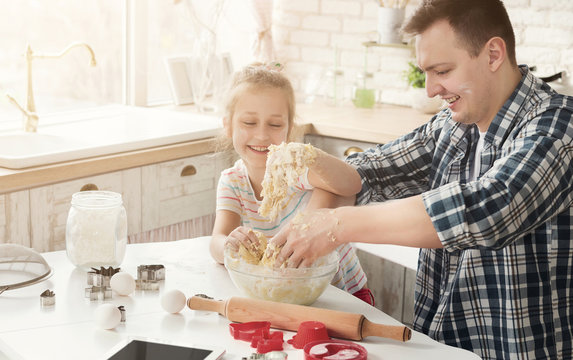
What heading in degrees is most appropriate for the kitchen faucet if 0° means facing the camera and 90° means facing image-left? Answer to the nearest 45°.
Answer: approximately 270°

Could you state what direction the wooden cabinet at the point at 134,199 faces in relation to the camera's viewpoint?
facing the viewer and to the right of the viewer

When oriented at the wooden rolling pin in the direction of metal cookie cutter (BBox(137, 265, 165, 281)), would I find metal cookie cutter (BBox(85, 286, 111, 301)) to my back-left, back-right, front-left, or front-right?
front-left

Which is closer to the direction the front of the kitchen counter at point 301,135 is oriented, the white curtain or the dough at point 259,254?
the dough

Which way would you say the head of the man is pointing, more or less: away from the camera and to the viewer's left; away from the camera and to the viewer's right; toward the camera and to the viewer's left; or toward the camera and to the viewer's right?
toward the camera and to the viewer's left

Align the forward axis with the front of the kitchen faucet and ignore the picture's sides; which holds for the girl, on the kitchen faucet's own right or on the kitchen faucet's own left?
on the kitchen faucet's own right

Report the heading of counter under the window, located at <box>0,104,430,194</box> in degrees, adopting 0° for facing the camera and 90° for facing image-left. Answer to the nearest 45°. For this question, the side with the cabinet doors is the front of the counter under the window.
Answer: approximately 315°

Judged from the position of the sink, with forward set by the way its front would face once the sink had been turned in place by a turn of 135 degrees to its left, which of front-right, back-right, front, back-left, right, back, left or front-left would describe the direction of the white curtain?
front-right

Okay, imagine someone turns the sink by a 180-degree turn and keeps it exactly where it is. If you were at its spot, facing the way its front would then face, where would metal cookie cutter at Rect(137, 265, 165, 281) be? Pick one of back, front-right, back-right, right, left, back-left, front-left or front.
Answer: back-left

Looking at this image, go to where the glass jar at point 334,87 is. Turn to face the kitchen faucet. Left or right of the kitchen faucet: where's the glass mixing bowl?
left

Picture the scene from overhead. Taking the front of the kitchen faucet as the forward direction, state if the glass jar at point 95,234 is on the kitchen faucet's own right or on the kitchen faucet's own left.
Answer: on the kitchen faucet's own right

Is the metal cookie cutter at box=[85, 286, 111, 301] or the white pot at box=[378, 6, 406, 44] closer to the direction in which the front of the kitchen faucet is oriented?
the white pot

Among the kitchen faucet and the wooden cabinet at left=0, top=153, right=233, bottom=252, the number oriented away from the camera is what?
0

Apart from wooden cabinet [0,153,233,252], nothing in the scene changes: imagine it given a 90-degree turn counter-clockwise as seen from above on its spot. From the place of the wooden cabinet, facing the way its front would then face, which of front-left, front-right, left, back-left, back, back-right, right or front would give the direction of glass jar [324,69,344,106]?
front
